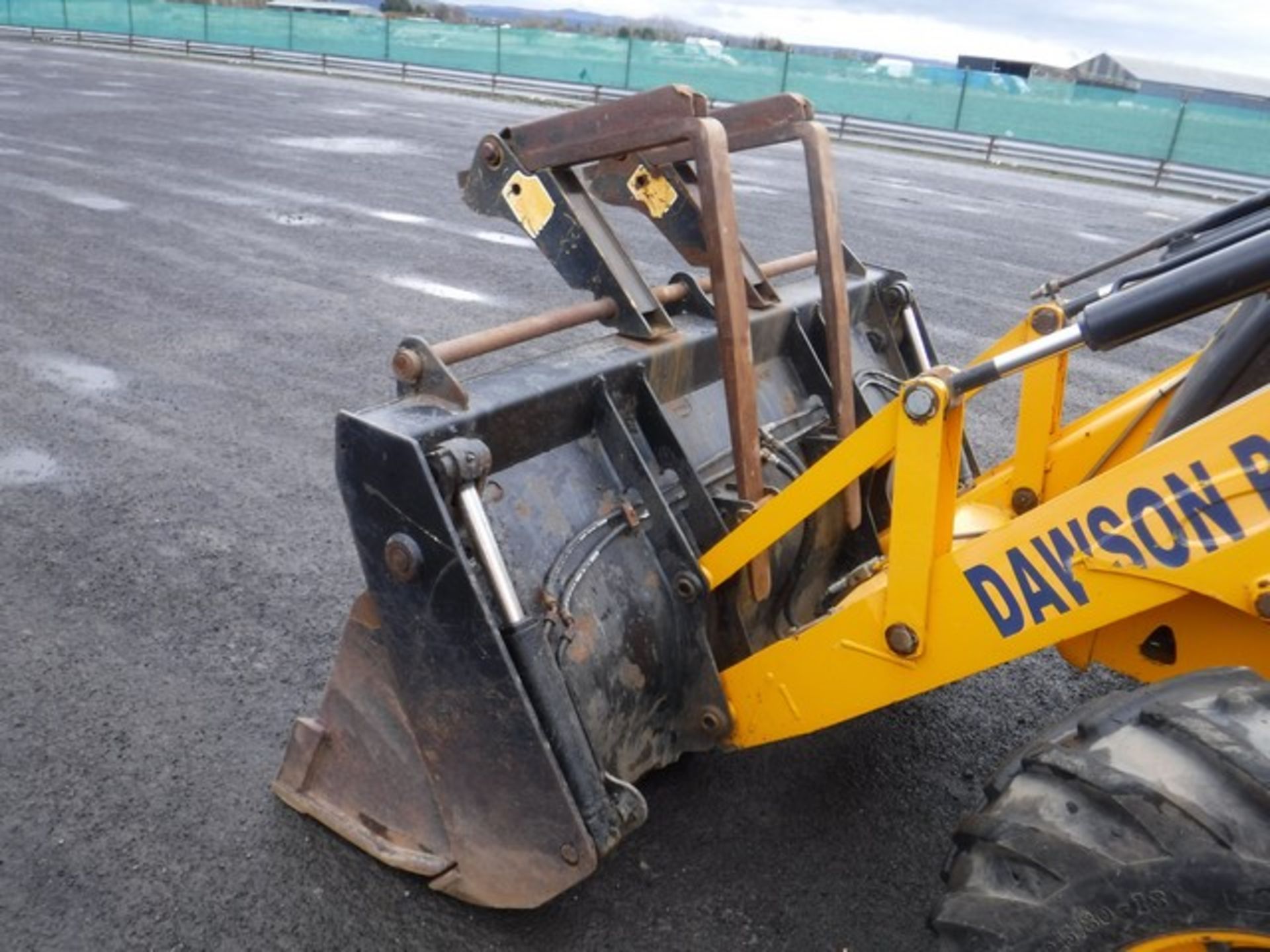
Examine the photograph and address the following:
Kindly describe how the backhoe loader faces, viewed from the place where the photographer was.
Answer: facing away from the viewer and to the left of the viewer

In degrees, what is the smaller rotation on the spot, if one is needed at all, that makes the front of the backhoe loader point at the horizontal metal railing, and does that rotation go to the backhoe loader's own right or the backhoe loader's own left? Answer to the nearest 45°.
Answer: approximately 45° to the backhoe loader's own right

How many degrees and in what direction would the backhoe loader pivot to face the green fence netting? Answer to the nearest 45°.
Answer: approximately 45° to its right
